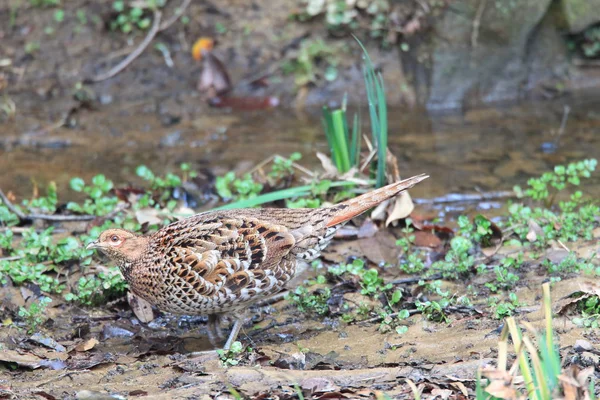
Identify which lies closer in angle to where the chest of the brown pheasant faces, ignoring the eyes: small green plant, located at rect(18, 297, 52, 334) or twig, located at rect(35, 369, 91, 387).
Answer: the small green plant

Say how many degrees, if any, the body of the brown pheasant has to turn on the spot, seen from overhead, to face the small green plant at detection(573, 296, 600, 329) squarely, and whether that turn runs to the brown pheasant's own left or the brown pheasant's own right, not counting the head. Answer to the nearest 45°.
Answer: approximately 180°

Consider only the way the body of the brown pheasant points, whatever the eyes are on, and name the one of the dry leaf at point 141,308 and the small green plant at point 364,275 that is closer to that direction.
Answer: the dry leaf

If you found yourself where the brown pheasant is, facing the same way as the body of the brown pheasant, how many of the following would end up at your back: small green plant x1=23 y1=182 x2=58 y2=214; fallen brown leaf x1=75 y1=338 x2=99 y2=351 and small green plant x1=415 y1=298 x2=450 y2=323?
1

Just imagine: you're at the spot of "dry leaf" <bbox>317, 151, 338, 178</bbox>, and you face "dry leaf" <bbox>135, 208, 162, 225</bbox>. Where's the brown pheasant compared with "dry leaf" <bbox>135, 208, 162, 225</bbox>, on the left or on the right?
left

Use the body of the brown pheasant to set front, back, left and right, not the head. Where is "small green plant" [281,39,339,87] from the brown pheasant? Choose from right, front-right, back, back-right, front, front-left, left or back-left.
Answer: right

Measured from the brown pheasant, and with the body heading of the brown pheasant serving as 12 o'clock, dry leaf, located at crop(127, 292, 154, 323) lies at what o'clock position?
The dry leaf is roughly at 1 o'clock from the brown pheasant.

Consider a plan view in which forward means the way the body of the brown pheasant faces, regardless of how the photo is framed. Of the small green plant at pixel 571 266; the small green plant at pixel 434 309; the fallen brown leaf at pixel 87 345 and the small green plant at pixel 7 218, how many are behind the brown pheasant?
2

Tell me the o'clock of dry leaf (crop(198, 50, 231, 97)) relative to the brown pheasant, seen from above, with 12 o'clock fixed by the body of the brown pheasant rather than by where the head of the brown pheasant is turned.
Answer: The dry leaf is roughly at 3 o'clock from the brown pheasant.

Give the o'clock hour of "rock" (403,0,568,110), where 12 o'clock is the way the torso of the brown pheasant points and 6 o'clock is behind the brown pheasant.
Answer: The rock is roughly at 4 o'clock from the brown pheasant.

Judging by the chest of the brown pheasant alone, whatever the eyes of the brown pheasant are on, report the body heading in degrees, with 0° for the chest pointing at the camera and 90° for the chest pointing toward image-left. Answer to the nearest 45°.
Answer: approximately 90°

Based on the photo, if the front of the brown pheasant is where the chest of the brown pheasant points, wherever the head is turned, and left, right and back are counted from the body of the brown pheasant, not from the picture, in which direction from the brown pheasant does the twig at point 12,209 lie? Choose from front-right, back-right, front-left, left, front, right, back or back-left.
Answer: front-right

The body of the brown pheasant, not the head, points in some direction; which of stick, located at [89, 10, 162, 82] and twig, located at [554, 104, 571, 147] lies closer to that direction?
the stick

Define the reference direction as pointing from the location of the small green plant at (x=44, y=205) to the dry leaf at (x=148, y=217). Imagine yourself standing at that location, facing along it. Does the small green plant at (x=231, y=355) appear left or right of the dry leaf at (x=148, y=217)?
right

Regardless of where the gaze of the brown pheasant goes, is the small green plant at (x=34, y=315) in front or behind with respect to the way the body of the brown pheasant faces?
in front

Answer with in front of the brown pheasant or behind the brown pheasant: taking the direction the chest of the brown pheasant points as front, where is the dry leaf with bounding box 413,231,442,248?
behind
